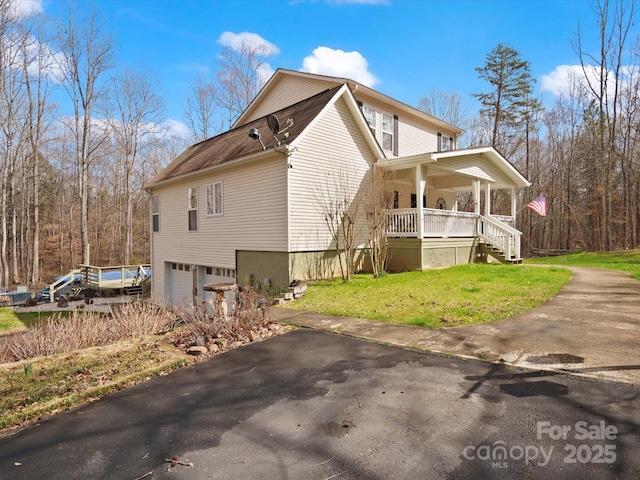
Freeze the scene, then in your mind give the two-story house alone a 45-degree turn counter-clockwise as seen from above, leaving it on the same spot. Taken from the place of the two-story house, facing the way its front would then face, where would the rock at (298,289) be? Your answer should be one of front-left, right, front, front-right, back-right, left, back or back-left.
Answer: right

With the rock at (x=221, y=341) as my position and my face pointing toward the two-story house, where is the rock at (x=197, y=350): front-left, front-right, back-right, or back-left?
back-left

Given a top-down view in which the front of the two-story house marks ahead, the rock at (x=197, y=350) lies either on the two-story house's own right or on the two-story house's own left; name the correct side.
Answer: on the two-story house's own right

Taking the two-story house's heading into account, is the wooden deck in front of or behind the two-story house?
behind

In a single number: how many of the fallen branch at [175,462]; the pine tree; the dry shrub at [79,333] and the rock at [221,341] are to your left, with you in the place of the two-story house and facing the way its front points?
1

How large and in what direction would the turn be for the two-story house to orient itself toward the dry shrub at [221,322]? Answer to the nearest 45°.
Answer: approximately 45° to its right

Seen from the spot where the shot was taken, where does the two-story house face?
facing the viewer and to the right of the viewer

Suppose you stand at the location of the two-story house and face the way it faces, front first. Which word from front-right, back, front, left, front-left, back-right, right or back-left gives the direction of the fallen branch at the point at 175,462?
front-right

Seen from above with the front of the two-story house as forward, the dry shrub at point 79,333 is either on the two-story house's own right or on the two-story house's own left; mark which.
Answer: on the two-story house's own right

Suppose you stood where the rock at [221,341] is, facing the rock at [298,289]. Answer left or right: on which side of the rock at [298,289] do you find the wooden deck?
left

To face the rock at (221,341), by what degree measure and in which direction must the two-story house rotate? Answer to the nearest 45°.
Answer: approximately 45° to its right
